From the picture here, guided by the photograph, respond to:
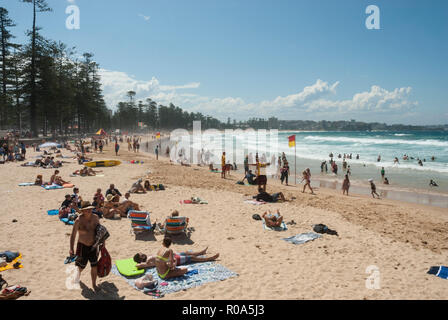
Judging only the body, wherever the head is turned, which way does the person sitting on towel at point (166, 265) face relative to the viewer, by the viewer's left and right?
facing away from the viewer and to the right of the viewer

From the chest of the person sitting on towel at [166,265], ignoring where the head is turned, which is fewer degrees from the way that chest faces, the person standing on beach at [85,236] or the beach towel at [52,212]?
the beach towel

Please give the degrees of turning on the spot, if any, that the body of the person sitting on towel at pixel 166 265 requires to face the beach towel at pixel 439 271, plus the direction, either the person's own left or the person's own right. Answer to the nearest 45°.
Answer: approximately 45° to the person's own right

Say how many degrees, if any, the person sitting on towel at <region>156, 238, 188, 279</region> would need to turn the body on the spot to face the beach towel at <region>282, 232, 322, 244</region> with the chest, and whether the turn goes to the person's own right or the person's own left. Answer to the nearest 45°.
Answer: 0° — they already face it

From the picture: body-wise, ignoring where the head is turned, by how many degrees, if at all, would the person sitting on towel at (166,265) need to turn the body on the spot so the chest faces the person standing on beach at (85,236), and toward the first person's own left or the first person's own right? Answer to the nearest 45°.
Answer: approximately 180°
